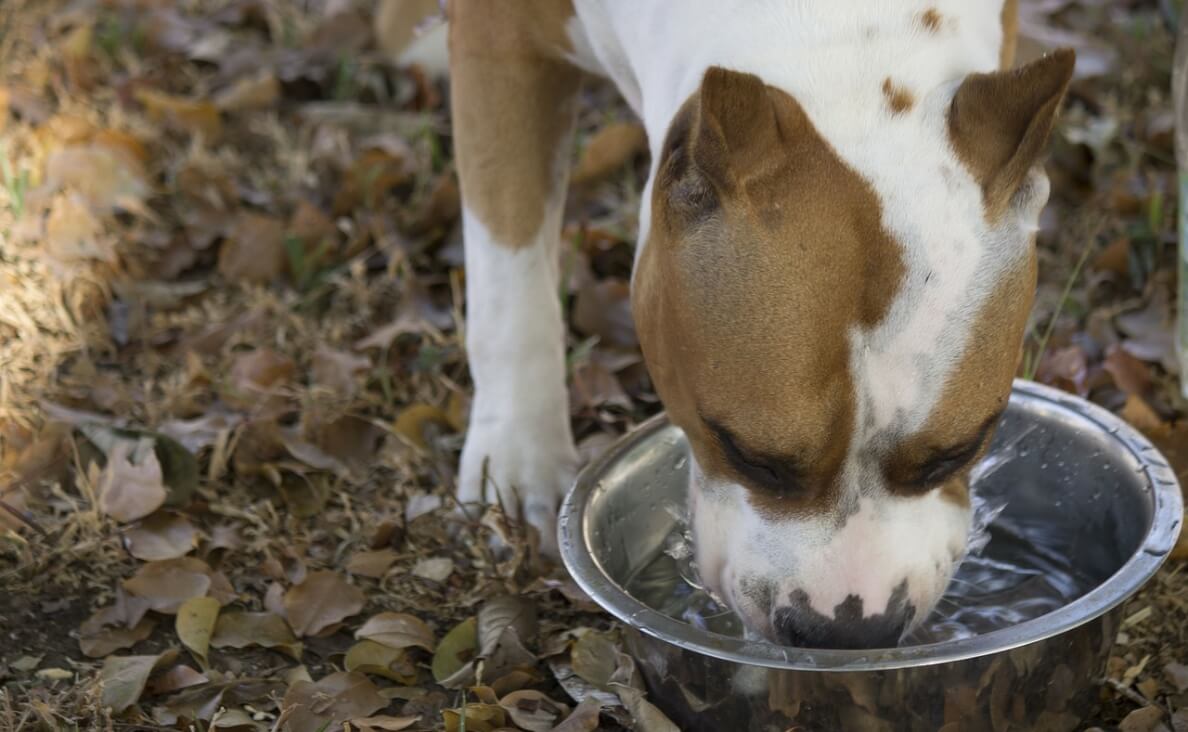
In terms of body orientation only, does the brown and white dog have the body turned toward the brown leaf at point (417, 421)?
no

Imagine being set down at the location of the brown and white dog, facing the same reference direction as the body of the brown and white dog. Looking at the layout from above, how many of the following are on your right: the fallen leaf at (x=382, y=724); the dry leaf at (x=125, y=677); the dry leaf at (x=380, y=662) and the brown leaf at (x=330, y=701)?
4

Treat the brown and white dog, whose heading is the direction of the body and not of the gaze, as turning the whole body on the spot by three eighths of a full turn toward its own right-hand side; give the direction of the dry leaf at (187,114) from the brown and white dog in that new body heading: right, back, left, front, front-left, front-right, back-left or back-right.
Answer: front

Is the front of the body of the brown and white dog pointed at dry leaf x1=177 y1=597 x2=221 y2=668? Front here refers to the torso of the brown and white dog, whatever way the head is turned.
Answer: no

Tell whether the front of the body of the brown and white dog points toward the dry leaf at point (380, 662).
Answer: no

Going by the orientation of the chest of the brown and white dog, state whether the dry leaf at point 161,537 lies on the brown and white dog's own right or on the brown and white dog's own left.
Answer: on the brown and white dog's own right

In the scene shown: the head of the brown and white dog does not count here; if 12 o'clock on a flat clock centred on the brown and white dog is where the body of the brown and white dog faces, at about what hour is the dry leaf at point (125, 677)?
The dry leaf is roughly at 3 o'clock from the brown and white dog.

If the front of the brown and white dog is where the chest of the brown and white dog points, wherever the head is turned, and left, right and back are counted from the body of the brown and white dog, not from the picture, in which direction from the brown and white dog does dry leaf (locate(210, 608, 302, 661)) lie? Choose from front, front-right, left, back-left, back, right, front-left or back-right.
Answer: right

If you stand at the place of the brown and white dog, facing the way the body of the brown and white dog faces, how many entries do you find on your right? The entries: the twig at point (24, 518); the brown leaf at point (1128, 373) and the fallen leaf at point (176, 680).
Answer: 2

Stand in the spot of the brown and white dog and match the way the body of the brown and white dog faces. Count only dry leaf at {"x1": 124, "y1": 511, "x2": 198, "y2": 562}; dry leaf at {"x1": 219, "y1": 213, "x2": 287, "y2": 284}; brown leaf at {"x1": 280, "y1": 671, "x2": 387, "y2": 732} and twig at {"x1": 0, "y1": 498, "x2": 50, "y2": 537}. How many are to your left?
0

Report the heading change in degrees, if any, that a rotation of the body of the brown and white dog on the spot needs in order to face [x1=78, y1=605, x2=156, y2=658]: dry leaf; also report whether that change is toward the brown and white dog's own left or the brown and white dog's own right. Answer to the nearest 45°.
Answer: approximately 90° to the brown and white dog's own right

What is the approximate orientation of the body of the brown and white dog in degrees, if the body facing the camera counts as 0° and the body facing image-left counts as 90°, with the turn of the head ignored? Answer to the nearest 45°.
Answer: approximately 0°

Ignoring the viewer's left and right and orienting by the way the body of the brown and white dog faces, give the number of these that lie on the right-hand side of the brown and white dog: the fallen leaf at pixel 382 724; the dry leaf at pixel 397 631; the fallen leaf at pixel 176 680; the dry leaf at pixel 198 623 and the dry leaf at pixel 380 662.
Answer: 5

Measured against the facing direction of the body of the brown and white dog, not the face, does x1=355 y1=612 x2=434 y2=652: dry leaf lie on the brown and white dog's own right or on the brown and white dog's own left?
on the brown and white dog's own right

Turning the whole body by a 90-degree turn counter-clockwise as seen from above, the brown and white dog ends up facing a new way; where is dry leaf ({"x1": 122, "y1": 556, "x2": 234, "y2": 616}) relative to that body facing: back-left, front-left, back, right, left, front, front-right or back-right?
back

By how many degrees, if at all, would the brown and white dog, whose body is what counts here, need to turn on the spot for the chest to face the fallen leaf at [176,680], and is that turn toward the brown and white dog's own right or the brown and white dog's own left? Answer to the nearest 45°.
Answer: approximately 90° to the brown and white dog's own right

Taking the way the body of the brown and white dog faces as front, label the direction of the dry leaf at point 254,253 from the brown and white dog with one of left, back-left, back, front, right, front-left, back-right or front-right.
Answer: back-right
